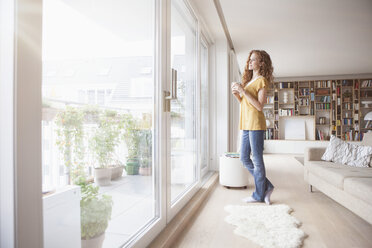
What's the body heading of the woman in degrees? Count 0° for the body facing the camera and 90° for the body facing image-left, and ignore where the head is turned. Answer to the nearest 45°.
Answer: approximately 90°

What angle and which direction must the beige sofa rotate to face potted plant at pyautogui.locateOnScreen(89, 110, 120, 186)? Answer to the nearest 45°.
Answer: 0° — it already faces it

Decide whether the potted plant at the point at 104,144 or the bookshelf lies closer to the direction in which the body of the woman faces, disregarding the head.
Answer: the potted plant

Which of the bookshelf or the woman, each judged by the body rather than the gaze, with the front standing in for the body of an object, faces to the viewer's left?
the woman

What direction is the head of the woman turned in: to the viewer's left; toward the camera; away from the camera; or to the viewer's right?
to the viewer's left

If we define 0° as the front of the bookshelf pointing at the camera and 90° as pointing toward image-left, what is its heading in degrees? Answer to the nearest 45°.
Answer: approximately 0°

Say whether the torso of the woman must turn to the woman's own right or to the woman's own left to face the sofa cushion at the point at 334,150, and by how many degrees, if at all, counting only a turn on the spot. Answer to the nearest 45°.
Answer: approximately 135° to the woman's own right

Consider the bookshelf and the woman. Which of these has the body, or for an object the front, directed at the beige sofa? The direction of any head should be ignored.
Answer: the bookshelf

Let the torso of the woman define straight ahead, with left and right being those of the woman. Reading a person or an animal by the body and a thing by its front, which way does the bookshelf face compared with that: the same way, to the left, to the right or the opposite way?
to the left
